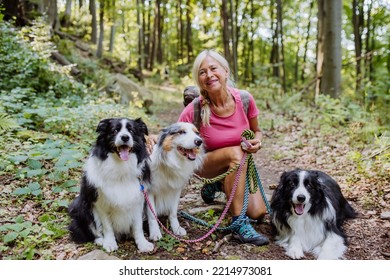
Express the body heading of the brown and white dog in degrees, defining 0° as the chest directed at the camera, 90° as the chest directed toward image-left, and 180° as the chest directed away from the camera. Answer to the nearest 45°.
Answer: approximately 315°

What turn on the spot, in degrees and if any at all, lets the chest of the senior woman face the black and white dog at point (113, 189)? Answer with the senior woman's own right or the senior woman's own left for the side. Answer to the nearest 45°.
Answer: approximately 45° to the senior woman's own right

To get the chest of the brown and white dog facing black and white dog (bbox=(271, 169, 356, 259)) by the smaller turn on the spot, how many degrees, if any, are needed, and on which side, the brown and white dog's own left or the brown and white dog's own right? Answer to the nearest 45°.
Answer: approximately 45° to the brown and white dog's own left

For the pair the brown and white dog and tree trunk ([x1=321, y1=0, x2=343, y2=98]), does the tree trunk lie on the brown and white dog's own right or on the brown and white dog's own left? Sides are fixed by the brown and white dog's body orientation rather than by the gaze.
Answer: on the brown and white dog's own left

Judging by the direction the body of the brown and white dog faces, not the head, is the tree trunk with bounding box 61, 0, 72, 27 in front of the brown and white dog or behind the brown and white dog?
behind

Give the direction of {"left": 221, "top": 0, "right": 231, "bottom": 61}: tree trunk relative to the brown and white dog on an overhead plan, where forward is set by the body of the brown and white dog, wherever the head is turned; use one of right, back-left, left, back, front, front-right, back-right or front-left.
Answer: back-left
